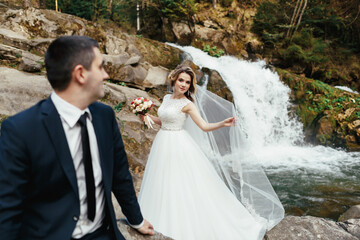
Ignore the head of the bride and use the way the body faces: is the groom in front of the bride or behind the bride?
in front

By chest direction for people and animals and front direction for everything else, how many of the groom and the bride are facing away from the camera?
0

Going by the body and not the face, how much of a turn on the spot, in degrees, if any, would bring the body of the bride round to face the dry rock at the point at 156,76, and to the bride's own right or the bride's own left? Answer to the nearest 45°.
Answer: approximately 135° to the bride's own right

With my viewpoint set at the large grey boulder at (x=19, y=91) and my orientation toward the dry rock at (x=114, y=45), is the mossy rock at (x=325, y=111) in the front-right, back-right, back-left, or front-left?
front-right

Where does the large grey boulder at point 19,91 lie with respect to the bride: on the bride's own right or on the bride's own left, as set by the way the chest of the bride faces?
on the bride's own right

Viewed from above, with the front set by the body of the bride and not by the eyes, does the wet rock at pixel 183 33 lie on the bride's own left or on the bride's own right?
on the bride's own right

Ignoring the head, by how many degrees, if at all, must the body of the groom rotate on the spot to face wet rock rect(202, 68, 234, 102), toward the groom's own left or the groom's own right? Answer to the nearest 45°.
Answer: approximately 90° to the groom's own left

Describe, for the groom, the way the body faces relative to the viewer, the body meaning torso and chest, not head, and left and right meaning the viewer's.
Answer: facing the viewer and to the right of the viewer

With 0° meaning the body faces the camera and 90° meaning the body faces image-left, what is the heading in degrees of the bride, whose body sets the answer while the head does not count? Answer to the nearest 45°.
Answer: approximately 45°

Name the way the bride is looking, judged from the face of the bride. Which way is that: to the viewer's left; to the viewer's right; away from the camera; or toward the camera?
toward the camera

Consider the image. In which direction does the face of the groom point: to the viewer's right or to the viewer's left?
to the viewer's right

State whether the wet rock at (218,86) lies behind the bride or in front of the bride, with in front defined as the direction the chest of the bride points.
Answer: behind

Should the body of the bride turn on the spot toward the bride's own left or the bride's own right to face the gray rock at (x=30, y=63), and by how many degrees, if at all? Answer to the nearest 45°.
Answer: approximately 90° to the bride's own right
